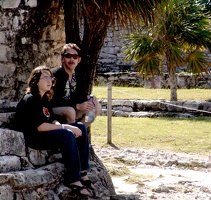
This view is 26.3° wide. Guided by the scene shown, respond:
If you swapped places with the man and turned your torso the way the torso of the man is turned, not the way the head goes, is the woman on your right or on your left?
on your right

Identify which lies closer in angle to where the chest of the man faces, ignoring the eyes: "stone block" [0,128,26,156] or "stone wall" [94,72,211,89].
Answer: the stone block

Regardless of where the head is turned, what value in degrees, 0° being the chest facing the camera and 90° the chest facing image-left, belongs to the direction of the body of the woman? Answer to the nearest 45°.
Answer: approximately 315°

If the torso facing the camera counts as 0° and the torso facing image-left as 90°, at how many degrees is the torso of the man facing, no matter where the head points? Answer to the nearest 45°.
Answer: approximately 315°
